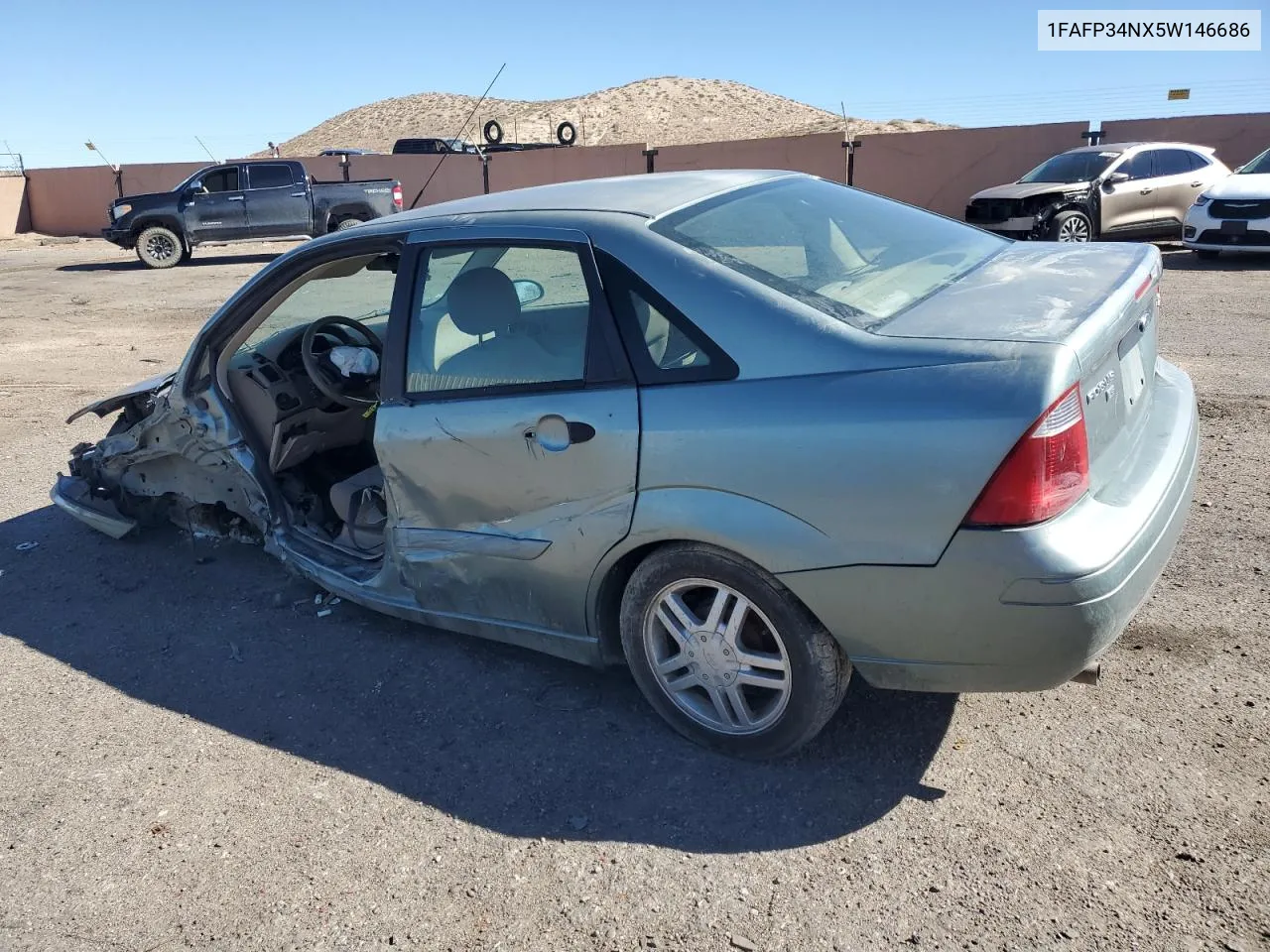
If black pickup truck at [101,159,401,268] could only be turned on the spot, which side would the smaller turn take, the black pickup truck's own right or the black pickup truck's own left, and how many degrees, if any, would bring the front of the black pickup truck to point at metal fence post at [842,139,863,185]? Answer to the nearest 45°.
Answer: approximately 180°

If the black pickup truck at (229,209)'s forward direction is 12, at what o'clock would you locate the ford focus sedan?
The ford focus sedan is roughly at 9 o'clock from the black pickup truck.

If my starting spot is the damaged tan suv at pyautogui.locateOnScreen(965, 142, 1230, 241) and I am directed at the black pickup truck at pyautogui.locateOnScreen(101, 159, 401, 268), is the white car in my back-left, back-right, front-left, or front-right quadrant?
back-left

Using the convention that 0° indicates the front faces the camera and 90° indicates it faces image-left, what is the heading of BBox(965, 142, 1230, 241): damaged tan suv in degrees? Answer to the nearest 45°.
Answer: approximately 45°

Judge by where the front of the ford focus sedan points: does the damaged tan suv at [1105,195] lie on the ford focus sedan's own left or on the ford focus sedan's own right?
on the ford focus sedan's own right

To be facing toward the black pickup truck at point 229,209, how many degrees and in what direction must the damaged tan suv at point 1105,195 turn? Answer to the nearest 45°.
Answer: approximately 45° to its right

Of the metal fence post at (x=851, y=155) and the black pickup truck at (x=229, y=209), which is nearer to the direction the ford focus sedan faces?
the black pickup truck

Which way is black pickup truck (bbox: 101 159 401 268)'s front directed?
to the viewer's left

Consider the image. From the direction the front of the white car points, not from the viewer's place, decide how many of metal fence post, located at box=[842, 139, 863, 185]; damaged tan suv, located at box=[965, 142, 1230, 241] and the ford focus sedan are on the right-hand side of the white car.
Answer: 2

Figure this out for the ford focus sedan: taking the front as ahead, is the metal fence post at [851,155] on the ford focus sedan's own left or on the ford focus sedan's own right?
on the ford focus sedan's own right

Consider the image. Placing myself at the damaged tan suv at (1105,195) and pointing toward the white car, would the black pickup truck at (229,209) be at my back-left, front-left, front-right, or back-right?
back-right
